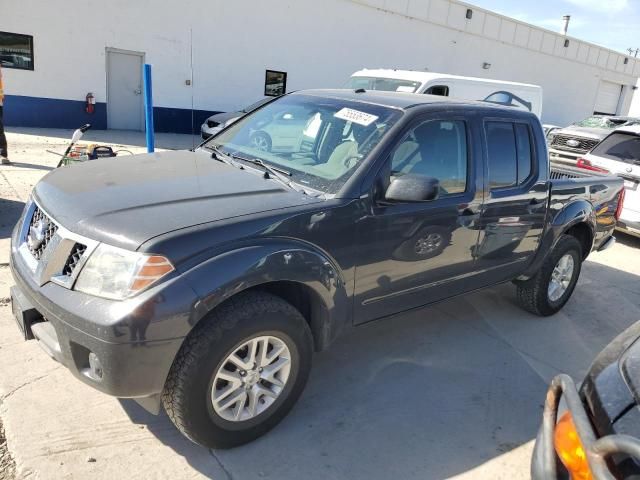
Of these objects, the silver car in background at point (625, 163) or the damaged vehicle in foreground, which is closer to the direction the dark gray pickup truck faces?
the damaged vehicle in foreground

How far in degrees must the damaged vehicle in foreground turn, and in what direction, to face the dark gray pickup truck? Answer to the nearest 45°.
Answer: approximately 45° to its right

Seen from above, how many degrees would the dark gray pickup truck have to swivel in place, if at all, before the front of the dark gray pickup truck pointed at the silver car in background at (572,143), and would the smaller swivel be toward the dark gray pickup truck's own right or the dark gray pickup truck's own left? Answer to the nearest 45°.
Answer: approximately 180°

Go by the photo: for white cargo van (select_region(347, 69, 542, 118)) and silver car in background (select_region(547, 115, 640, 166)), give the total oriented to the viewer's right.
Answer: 0

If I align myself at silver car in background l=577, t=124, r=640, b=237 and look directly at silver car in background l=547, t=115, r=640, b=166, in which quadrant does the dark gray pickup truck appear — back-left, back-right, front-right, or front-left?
back-left

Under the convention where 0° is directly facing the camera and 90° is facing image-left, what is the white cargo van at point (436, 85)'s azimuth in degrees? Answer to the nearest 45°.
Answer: approximately 45°

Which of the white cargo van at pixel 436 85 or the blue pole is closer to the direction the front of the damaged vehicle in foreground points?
the blue pole

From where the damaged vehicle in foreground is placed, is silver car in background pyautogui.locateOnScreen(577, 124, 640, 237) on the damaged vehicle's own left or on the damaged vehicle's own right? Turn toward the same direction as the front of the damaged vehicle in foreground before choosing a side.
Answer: on the damaged vehicle's own right
